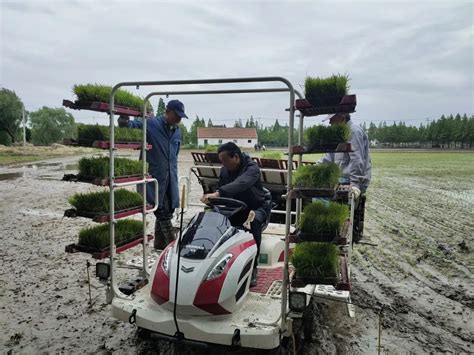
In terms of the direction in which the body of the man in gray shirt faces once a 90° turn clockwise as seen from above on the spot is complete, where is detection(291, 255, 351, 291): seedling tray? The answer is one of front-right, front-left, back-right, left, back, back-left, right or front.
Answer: back

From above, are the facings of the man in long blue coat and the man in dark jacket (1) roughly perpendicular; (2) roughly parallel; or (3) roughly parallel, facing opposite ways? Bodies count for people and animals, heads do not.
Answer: roughly perpendicular

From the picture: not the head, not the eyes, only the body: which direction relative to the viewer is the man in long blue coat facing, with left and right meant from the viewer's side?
facing the viewer and to the right of the viewer

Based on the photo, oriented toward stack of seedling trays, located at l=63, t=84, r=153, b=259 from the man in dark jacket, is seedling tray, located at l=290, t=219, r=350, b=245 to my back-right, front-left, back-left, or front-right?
back-left

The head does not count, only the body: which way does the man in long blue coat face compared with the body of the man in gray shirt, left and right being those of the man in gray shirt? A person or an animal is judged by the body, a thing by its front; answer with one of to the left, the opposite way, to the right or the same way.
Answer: the opposite way

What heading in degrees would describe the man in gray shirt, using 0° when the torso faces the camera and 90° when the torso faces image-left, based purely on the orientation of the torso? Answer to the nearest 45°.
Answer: approximately 90°

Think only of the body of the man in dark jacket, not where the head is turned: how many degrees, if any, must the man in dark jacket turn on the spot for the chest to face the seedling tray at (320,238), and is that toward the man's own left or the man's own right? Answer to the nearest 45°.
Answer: approximately 90° to the man's own left

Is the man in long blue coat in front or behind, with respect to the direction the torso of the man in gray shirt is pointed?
in front

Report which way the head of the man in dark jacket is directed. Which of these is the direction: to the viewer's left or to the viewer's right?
to the viewer's left

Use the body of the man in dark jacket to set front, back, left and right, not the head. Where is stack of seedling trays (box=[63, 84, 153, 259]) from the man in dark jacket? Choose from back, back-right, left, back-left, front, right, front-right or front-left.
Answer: front-right

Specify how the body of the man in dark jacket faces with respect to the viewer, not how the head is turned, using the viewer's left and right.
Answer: facing the viewer and to the left of the viewer
